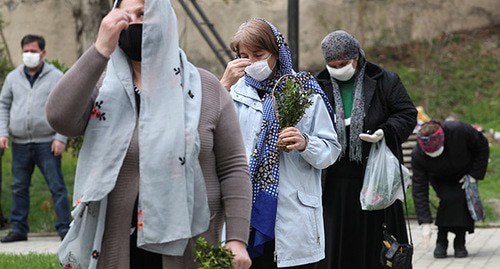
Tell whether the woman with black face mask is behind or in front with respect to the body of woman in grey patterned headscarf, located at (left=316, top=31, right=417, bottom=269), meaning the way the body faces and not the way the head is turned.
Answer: in front

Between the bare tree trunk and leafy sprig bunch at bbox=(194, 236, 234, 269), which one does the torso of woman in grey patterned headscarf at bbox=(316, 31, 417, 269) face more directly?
the leafy sprig bunch

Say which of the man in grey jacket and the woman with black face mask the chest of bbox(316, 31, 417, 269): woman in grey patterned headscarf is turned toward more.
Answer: the woman with black face mask

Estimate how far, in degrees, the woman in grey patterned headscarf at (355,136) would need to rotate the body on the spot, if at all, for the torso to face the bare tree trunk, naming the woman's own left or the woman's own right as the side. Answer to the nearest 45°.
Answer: approximately 90° to the woman's own right

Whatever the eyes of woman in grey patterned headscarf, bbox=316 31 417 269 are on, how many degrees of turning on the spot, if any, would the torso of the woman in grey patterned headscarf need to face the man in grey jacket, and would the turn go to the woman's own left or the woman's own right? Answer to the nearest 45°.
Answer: approximately 90° to the woman's own right

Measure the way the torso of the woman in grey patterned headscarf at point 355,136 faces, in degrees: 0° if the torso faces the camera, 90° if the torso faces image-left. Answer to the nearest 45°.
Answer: approximately 45°
